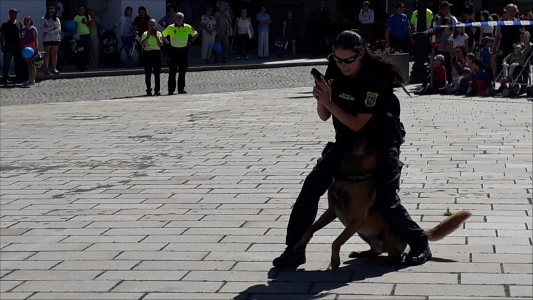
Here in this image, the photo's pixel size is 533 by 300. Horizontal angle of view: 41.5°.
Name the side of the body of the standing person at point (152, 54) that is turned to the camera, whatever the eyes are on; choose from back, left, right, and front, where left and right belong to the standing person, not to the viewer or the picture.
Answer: front

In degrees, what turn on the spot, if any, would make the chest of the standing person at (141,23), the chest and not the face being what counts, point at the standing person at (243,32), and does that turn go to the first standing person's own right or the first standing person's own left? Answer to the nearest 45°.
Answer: approximately 135° to the first standing person's own left

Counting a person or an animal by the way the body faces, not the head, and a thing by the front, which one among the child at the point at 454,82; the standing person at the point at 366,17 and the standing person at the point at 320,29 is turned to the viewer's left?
the child

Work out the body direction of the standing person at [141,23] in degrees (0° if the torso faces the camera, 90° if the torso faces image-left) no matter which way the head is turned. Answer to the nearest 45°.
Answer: approximately 0°

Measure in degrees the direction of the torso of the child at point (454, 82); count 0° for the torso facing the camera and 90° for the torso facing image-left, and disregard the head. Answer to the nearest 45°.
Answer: approximately 90°

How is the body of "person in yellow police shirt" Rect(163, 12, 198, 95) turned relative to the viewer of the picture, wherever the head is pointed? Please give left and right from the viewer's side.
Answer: facing the viewer

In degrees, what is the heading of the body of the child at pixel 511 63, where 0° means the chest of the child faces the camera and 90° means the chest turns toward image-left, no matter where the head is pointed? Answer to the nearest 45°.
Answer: approximately 45°

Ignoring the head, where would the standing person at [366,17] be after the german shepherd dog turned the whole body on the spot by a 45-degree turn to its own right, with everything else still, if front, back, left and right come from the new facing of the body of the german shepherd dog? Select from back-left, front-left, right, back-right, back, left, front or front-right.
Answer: right

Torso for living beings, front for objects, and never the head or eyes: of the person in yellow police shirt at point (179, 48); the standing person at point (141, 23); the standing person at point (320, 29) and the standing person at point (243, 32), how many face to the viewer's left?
0

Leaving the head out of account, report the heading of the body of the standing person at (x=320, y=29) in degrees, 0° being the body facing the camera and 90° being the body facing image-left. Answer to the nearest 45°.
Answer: approximately 0°

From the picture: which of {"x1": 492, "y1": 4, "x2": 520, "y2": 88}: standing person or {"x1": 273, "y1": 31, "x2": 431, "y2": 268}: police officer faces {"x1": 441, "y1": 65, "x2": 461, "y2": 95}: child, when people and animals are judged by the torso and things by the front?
the standing person

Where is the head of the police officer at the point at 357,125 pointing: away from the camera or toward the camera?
toward the camera

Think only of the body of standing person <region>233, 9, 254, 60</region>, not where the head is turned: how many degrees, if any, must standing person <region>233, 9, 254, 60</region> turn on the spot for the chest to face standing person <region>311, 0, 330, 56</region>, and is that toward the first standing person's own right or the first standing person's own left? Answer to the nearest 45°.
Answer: approximately 90° to the first standing person's own left
